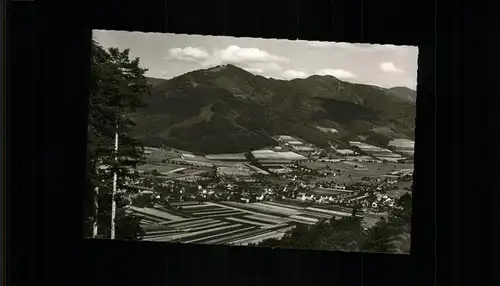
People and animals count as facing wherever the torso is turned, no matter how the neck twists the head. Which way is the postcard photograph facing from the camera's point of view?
toward the camera
